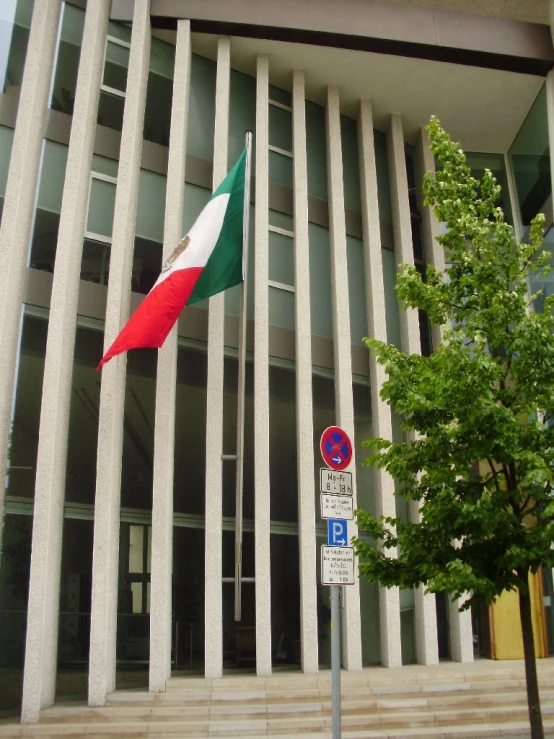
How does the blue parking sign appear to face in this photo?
toward the camera

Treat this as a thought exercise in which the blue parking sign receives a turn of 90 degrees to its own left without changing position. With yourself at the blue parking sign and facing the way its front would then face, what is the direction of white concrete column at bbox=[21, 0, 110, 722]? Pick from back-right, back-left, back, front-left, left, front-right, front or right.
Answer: back-left

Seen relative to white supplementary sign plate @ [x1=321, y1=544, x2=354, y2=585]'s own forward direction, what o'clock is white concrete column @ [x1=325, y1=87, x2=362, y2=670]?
The white concrete column is roughly at 6 o'clock from the white supplementary sign plate.

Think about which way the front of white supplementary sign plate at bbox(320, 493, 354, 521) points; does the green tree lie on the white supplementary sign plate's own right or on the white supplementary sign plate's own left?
on the white supplementary sign plate's own left

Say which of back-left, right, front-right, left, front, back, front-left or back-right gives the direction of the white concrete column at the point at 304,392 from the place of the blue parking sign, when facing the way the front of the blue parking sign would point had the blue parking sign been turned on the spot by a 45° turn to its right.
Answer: back-right

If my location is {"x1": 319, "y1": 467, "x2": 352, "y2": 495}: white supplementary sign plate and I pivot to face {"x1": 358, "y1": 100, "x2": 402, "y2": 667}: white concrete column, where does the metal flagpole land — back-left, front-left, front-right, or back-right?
front-left

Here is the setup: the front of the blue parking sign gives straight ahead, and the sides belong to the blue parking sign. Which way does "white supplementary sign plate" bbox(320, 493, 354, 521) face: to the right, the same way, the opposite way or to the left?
the same way

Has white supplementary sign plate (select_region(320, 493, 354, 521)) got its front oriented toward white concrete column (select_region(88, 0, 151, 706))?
no

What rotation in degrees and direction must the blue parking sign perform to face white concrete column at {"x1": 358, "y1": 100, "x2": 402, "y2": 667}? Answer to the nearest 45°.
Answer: approximately 180°

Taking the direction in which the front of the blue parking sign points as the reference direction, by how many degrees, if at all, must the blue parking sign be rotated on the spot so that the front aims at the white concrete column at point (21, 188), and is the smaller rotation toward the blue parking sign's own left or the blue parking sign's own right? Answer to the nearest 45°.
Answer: approximately 135° to the blue parking sign's own right

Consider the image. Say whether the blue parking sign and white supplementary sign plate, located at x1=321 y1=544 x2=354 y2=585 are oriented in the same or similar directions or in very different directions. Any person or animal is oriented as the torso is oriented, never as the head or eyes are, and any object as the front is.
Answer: same or similar directions

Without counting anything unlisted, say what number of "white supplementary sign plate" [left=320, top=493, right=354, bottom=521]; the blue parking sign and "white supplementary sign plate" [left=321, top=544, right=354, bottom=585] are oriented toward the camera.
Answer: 3

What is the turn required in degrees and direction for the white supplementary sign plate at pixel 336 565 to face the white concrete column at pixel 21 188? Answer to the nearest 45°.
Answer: approximately 135° to its right

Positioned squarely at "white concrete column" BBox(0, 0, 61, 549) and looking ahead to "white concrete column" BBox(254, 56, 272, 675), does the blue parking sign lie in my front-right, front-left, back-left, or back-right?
front-right

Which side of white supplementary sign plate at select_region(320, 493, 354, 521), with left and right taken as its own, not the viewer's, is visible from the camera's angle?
front
